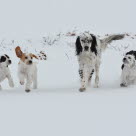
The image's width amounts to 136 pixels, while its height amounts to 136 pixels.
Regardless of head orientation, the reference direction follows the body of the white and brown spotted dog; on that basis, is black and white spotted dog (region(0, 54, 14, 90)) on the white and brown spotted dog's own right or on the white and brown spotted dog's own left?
on the white and brown spotted dog's own right

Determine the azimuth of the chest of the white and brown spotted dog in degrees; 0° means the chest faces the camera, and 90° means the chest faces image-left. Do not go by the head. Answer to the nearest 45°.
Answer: approximately 0°

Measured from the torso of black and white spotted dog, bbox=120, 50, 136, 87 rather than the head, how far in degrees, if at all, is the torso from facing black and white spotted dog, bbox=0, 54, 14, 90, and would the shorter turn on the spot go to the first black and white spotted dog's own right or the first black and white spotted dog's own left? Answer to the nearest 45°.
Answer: approximately 45° to the first black and white spotted dog's own right

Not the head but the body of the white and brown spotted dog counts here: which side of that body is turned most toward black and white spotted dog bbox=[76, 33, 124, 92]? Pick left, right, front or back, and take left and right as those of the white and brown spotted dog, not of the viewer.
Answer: left

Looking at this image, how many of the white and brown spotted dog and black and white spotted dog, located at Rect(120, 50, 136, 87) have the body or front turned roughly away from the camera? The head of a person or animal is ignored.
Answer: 0

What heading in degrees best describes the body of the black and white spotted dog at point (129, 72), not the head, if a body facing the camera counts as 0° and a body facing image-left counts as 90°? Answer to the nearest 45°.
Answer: approximately 45°

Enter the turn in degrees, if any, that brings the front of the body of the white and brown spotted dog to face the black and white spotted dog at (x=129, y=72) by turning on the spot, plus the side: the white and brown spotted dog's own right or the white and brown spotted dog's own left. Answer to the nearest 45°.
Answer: approximately 90° to the white and brown spotted dog's own left
